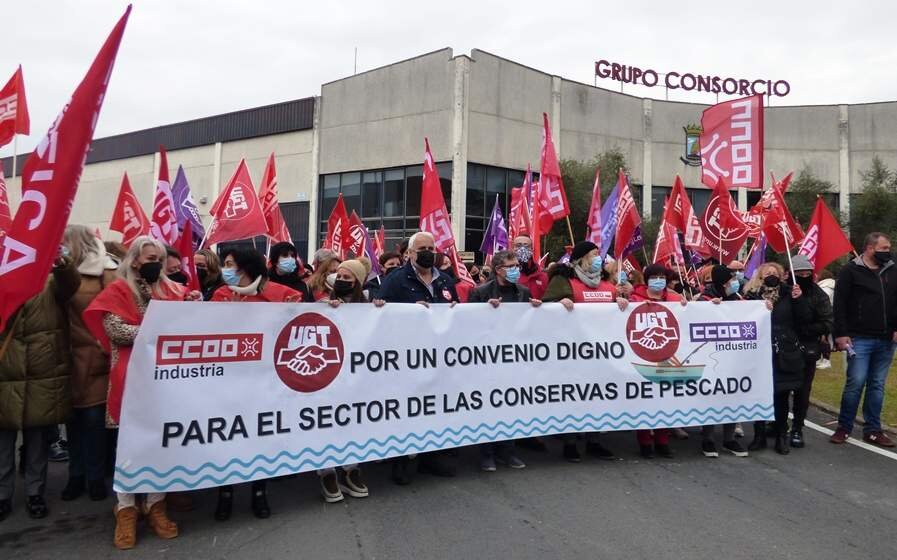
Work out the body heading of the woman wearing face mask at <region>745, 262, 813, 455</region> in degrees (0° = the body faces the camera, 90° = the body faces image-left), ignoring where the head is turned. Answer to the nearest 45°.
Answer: approximately 0°

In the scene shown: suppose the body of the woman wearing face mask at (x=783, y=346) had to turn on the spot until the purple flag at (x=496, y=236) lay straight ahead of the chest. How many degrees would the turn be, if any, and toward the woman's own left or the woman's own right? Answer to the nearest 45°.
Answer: approximately 135° to the woman's own right

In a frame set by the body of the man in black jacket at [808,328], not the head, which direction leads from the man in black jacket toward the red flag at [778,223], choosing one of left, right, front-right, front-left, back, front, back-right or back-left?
back-right

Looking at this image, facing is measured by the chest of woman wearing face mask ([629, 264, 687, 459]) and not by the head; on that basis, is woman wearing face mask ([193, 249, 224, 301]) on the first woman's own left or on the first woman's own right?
on the first woman's own right

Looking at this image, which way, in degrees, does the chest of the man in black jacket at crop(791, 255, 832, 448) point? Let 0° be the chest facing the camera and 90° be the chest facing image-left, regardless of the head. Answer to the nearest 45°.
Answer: approximately 45°

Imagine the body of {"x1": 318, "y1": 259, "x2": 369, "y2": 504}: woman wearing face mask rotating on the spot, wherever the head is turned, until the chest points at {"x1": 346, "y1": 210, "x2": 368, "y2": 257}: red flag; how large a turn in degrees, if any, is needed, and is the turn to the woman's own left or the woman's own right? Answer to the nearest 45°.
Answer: approximately 180°
